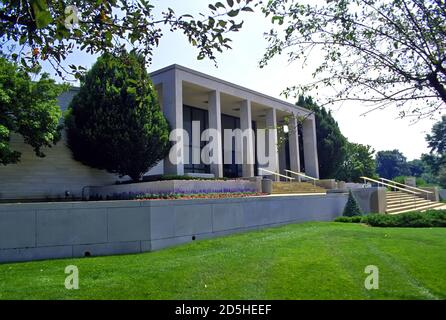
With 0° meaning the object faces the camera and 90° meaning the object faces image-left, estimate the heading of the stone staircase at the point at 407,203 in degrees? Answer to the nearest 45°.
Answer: approximately 315°

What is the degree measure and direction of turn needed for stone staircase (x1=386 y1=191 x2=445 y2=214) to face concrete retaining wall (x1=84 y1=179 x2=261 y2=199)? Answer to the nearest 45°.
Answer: approximately 90° to its right

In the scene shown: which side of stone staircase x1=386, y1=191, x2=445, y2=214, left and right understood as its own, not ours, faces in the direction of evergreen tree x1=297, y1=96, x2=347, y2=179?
back

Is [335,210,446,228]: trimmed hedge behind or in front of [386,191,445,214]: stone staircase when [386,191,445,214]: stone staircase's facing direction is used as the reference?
in front

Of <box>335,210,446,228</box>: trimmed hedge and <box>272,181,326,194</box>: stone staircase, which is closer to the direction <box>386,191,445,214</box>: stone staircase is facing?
the trimmed hedge

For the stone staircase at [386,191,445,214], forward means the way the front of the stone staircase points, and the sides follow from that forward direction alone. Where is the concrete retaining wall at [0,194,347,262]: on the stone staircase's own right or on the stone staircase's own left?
on the stone staircase's own right

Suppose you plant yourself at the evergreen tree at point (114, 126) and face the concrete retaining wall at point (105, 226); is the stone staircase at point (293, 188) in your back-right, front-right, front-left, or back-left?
back-left
